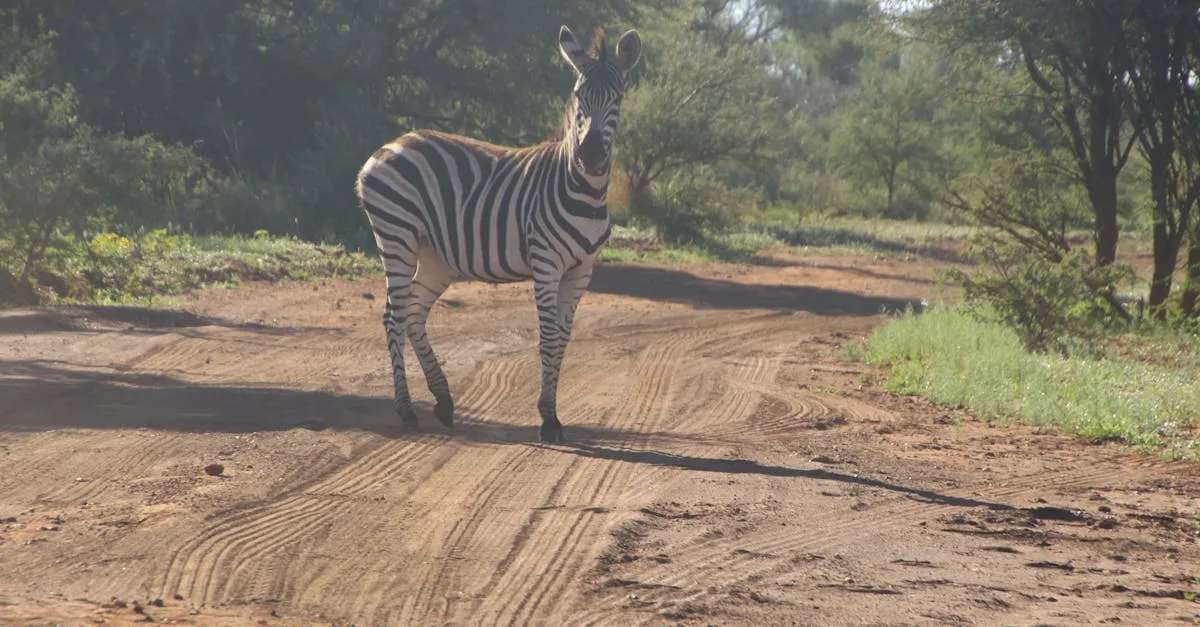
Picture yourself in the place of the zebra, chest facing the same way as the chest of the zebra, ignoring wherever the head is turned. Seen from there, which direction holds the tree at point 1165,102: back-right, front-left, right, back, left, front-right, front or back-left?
left

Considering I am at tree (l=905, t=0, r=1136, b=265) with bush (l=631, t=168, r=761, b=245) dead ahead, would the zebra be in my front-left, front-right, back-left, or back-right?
back-left

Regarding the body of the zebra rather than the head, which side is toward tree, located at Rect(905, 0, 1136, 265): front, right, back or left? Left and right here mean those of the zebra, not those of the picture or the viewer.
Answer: left

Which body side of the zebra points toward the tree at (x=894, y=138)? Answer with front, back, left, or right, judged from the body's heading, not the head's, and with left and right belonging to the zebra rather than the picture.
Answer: left

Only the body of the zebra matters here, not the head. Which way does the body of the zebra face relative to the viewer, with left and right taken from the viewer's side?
facing the viewer and to the right of the viewer

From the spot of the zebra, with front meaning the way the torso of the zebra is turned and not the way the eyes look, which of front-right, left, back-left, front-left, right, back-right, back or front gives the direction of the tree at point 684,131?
back-left

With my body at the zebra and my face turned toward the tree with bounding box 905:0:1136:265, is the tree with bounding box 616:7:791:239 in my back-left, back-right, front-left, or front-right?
front-left

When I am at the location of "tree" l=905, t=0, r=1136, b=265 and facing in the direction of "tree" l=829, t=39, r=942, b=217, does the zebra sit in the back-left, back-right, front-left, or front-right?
back-left

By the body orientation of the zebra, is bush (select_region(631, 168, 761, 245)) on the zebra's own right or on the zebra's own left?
on the zebra's own left

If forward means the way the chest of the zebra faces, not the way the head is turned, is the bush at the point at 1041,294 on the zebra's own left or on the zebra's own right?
on the zebra's own left
